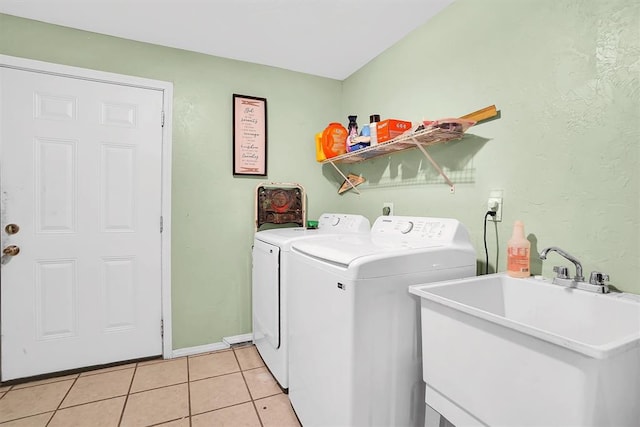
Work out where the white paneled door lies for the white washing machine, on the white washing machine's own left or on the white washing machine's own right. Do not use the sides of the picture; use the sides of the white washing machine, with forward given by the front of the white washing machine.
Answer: on the white washing machine's own right

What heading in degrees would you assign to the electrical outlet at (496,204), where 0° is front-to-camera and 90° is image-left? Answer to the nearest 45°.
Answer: approximately 45°

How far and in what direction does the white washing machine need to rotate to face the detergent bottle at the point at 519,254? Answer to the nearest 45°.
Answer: approximately 135° to its left

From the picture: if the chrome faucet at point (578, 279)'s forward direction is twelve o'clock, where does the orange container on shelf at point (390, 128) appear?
The orange container on shelf is roughly at 2 o'clock from the chrome faucet.

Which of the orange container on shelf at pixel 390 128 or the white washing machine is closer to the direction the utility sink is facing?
the white washing machine

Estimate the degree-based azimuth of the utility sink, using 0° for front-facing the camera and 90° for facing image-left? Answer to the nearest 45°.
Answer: approximately 45°

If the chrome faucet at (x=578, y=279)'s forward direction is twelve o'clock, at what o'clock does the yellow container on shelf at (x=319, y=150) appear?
The yellow container on shelf is roughly at 2 o'clock from the chrome faucet.
